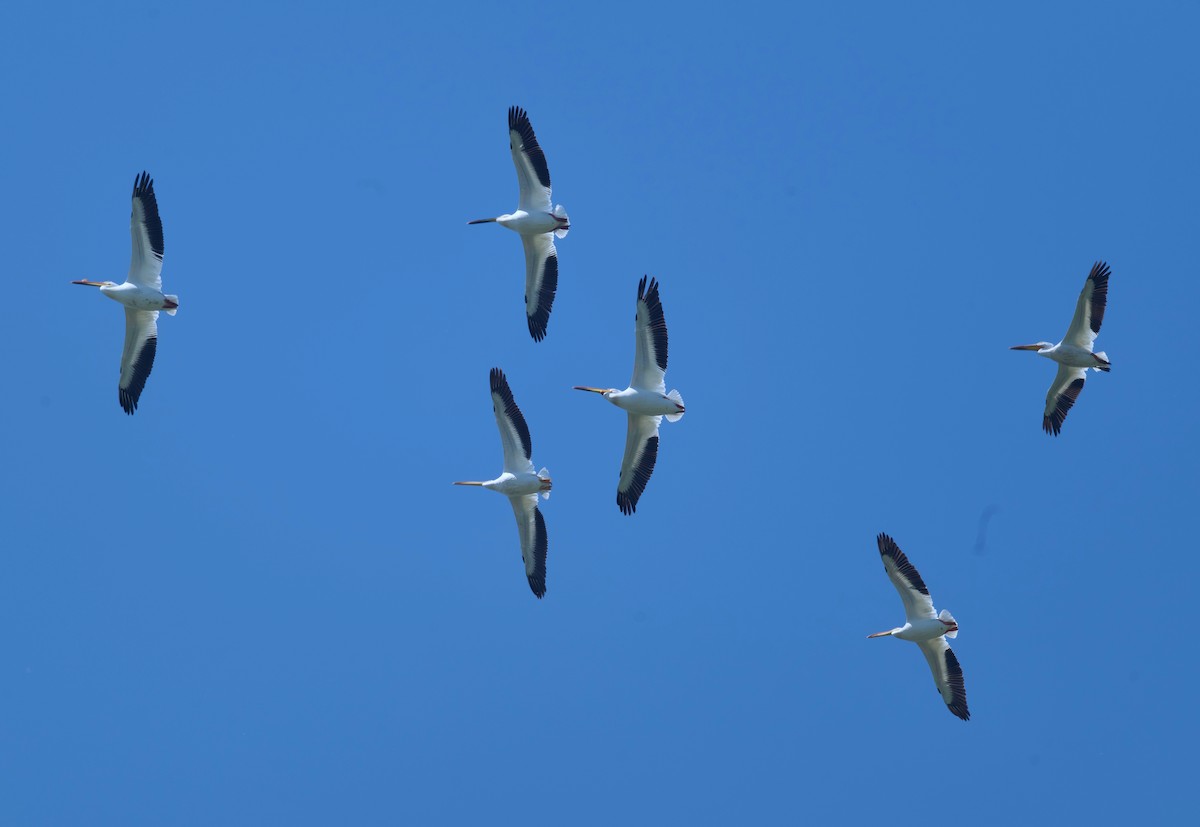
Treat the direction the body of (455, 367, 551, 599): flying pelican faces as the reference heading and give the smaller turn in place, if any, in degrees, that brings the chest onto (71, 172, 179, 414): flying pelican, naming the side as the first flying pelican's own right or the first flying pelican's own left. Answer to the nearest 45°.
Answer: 0° — it already faces it

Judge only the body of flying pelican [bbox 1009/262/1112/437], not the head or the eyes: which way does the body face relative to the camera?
to the viewer's left

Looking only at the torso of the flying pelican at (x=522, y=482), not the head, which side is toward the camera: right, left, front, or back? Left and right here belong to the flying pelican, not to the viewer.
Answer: left

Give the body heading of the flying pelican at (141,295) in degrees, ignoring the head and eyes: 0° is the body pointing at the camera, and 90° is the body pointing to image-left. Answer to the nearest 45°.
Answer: approximately 90°

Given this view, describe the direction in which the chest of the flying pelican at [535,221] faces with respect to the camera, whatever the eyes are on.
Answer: to the viewer's left

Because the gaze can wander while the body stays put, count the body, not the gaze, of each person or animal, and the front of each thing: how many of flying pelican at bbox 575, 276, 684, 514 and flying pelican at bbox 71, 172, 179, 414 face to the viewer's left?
2

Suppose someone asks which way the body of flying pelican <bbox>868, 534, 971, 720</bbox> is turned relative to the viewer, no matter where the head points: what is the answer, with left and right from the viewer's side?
facing to the left of the viewer

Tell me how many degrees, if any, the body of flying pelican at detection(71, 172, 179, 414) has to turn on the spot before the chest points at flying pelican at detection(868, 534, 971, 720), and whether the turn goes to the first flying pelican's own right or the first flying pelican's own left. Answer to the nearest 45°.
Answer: approximately 180°

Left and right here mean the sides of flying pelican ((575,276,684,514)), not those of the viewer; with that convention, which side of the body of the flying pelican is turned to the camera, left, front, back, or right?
left
